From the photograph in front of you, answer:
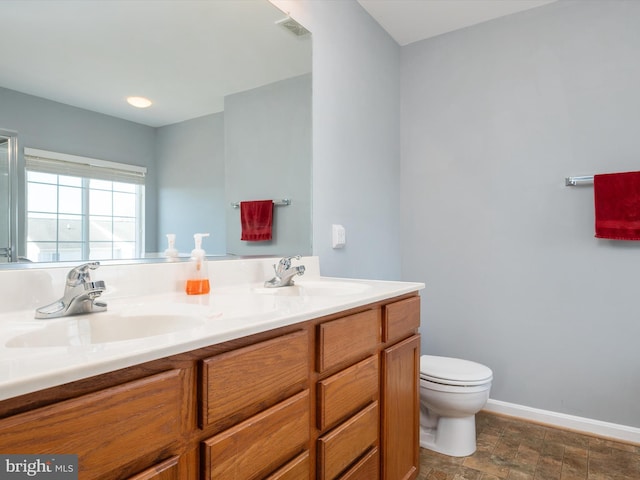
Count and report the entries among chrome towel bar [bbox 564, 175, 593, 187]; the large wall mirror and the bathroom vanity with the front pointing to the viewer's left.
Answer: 0

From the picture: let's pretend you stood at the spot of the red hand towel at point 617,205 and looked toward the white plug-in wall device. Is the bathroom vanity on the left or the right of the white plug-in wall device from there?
left

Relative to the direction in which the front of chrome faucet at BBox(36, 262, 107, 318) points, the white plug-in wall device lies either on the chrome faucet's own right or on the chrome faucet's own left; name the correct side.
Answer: on the chrome faucet's own left

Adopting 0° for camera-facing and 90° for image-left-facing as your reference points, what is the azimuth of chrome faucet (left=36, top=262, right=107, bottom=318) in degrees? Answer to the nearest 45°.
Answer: approximately 315°

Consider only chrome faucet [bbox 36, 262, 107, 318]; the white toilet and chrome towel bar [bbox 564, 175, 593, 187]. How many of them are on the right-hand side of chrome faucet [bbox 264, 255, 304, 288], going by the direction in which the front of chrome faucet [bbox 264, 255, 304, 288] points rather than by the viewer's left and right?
1

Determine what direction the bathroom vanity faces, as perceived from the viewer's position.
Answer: facing the viewer and to the right of the viewer

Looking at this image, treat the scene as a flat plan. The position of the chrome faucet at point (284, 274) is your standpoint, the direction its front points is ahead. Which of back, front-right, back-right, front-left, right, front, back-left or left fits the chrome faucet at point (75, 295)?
right

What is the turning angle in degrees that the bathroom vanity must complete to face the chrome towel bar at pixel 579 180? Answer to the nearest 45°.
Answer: approximately 90° to its left

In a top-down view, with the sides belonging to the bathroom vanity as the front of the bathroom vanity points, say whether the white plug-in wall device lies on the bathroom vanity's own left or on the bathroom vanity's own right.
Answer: on the bathroom vanity's own left

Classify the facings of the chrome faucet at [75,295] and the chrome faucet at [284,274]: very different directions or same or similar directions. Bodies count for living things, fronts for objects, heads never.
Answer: same or similar directions

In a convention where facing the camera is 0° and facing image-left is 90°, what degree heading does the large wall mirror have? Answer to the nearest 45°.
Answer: approximately 315°

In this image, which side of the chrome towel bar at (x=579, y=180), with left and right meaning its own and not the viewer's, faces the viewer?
front

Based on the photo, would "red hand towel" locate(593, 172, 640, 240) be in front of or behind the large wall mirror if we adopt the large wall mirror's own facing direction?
in front

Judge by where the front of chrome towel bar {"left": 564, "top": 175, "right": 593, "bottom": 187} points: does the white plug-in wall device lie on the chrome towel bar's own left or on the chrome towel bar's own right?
on the chrome towel bar's own right
